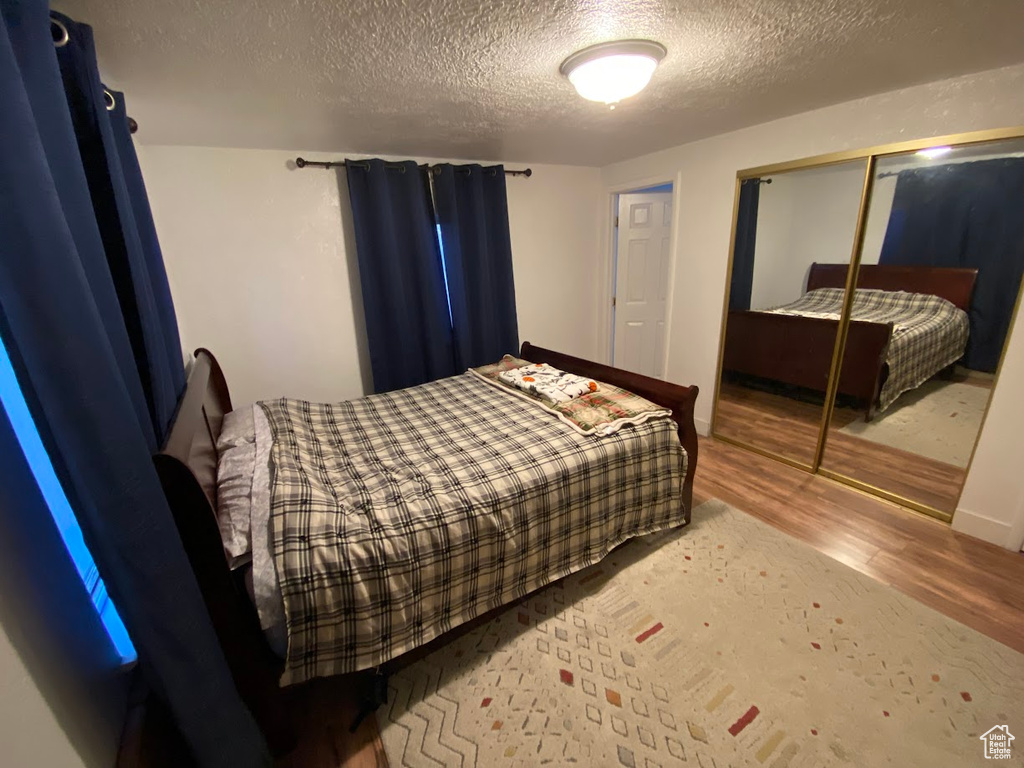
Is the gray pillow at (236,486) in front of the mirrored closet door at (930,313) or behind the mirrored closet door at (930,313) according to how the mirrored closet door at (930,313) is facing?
in front

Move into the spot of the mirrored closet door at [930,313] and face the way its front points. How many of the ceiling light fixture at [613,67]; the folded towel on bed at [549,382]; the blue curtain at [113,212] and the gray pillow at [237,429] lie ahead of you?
4

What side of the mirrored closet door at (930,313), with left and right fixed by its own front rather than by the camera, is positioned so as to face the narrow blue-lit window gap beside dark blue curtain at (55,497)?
front

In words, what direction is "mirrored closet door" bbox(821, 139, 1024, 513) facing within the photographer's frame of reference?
facing the viewer and to the left of the viewer

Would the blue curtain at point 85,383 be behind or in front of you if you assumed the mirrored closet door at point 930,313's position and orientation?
in front

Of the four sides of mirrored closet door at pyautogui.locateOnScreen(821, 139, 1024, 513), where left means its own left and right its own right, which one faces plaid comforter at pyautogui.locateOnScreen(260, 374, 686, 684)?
front

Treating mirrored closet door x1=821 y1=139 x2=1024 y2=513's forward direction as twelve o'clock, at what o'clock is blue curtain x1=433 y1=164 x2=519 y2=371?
The blue curtain is roughly at 1 o'clock from the mirrored closet door.

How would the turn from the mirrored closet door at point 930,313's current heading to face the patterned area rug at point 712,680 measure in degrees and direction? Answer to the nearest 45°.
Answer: approximately 45° to its left

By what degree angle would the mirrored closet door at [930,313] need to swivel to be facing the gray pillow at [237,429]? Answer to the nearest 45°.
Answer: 0° — it already faces it

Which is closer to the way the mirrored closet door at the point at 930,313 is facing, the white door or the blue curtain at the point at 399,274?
the blue curtain
